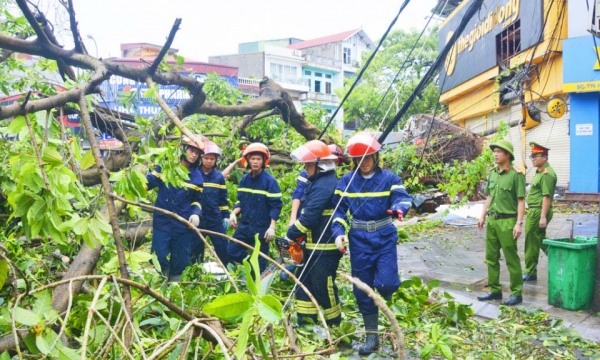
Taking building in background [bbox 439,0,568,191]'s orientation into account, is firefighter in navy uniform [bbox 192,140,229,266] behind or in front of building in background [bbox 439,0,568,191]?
in front

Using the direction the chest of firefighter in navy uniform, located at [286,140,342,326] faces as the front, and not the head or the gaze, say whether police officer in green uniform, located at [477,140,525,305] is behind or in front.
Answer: behind

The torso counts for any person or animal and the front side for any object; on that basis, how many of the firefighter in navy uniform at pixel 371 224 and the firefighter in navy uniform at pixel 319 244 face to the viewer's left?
1

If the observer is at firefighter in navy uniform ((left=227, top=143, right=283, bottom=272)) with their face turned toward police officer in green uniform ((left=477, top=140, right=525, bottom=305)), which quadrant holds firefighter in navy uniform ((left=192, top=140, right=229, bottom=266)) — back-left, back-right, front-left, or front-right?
back-left

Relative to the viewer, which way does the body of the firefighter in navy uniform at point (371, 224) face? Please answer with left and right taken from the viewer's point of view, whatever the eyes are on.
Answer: facing the viewer

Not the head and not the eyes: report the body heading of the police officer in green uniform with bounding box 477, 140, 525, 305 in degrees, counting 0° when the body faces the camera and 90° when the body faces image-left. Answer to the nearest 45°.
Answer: approximately 45°

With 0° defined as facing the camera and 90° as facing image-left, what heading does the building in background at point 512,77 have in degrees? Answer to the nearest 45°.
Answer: approximately 45°

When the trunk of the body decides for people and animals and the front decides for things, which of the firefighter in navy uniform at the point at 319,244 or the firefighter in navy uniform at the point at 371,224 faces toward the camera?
the firefighter in navy uniform at the point at 371,224

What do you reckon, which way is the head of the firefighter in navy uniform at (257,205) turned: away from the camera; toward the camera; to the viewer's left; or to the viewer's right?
toward the camera

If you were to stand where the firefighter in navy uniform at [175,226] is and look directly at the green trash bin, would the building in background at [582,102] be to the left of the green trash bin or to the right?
left

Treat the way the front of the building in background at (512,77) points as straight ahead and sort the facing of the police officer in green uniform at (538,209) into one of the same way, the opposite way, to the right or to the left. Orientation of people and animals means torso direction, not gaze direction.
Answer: the same way

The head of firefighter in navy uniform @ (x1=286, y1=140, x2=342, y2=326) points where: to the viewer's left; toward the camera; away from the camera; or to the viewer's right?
to the viewer's left

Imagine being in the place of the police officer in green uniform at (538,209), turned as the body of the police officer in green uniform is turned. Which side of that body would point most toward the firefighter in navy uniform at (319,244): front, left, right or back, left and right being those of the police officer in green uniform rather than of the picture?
front
